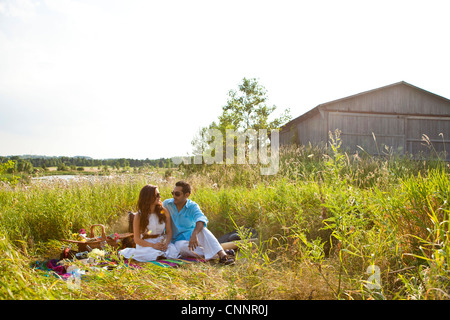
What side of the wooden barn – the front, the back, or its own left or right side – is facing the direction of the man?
front

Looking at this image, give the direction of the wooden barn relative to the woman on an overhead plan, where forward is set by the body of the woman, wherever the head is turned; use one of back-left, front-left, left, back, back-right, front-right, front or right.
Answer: left

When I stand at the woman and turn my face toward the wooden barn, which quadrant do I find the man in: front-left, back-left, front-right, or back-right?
front-right

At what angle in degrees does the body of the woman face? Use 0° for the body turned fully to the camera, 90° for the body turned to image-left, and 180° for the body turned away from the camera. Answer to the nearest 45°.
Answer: approximately 315°

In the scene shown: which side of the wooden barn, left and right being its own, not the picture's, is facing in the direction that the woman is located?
front

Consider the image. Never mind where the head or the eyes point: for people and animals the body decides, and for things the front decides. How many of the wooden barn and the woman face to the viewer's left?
0

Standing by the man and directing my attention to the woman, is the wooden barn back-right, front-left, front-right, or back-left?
back-right

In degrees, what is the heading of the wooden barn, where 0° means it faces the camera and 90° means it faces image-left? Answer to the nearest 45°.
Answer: approximately 0°

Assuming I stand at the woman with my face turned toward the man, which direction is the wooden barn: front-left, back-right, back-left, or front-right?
front-left
